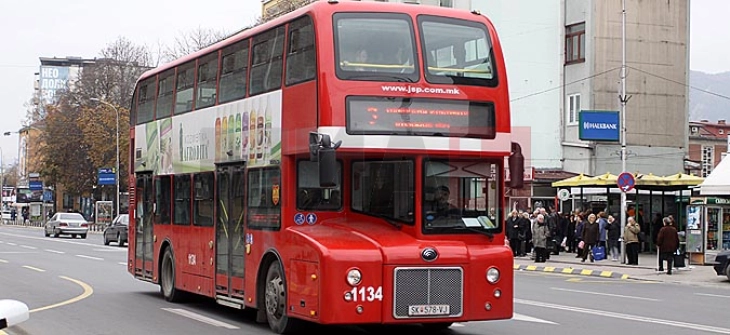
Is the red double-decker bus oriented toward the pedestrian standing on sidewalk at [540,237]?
no

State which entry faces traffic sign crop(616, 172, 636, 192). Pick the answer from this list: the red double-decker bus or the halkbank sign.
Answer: the halkbank sign

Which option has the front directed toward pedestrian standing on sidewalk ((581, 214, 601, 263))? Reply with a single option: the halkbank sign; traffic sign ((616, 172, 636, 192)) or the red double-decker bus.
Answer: the halkbank sign

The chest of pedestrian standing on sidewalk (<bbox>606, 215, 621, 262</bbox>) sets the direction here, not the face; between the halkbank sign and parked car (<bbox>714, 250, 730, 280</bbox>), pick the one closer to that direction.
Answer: the parked car

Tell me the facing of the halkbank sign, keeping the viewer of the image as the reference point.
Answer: facing the viewer

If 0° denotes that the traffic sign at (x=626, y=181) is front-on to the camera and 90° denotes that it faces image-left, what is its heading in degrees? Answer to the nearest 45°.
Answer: approximately 0°

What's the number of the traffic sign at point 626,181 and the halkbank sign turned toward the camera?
2

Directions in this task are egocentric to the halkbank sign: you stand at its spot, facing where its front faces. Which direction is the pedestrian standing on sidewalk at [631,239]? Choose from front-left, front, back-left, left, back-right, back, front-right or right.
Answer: front

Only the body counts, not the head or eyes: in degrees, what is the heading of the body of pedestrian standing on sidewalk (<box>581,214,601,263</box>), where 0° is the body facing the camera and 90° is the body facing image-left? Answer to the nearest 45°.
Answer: approximately 45°

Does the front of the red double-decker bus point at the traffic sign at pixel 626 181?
no

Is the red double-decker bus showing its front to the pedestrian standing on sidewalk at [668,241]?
no
